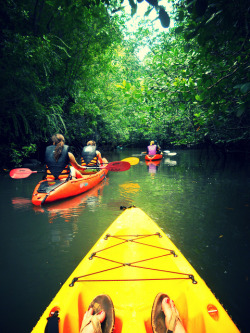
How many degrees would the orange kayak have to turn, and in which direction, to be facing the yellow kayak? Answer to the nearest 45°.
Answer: approximately 135° to its right

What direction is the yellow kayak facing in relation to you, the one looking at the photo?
facing away from the viewer

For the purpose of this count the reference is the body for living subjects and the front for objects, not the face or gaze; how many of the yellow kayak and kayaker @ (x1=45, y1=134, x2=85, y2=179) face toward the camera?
0

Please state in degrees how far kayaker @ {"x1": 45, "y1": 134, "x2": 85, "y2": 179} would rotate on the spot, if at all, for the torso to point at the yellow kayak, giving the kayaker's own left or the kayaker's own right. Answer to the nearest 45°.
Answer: approximately 135° to the kayaker's own right

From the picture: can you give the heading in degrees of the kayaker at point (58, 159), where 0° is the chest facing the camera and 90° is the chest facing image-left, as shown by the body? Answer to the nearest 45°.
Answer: approximately 225°

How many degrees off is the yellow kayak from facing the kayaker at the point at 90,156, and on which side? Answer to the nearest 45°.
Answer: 0° — it already faces them

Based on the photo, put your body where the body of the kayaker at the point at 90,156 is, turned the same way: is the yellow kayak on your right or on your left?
on your right

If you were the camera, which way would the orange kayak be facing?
facing away from the viewer and to the right of the viewer

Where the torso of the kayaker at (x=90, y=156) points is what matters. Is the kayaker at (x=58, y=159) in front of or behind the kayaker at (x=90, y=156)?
behind

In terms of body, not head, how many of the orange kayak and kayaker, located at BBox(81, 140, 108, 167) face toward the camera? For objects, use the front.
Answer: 0
